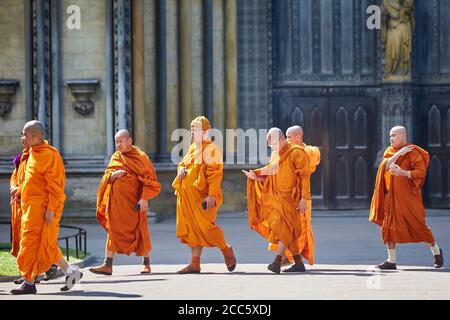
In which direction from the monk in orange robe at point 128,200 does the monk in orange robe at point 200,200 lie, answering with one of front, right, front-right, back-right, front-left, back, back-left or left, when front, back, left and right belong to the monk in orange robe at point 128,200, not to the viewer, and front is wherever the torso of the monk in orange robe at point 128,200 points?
back-left

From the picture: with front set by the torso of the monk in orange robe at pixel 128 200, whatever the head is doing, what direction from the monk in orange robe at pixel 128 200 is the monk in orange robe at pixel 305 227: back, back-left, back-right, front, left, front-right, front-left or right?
back-left

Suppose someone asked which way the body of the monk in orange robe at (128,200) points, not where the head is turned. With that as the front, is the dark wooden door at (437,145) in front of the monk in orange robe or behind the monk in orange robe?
behind

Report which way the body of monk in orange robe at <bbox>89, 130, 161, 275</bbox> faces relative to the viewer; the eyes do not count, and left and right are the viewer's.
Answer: facing the viewer and to the left of the viewer

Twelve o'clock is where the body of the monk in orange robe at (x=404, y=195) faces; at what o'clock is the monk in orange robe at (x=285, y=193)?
the monk in orange robe at (x=285, y=193) is roughly at 1 o'clock from the monk in orange robe at (x=404, y=195).

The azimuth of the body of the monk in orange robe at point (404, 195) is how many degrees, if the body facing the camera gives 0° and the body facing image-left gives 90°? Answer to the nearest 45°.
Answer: approximately 45°

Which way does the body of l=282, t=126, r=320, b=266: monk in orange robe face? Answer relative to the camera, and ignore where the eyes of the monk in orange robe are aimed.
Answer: to the viewer's left

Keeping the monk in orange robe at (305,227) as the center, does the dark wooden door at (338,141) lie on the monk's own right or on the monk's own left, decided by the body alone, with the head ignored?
on the monk's own right

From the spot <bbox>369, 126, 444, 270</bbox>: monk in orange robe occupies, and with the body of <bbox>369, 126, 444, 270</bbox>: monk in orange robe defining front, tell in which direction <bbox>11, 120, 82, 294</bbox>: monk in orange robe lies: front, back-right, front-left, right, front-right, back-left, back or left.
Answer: front

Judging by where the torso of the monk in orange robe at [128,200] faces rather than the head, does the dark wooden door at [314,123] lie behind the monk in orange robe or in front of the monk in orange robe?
behind
